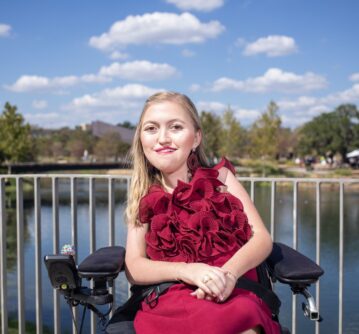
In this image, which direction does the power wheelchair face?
toward the camera

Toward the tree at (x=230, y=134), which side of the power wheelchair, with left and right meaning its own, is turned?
back

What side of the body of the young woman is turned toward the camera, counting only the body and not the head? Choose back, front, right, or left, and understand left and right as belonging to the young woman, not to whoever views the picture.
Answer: front

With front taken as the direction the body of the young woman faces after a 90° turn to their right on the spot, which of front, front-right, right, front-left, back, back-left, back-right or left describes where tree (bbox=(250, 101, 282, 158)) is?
right

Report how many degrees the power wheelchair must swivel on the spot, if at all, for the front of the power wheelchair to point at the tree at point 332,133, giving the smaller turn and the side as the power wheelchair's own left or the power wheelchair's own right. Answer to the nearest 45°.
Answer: approximately 180°

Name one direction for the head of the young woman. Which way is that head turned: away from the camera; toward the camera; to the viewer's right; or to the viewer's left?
toward the camera

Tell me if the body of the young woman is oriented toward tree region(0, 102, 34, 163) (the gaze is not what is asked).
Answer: no

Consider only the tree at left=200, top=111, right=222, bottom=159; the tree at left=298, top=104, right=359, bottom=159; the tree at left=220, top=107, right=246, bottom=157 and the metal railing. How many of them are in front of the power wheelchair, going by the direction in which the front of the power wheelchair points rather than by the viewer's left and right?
0

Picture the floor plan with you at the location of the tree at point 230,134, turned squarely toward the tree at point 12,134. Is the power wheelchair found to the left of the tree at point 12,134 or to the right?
left

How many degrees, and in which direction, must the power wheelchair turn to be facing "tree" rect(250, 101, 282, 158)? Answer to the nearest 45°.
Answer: approximately 180°

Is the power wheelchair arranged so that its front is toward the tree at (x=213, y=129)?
no

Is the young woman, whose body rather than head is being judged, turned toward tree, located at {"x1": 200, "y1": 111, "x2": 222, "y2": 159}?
no

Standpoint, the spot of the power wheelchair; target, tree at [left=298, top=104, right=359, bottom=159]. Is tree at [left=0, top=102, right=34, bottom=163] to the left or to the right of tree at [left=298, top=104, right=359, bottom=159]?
left

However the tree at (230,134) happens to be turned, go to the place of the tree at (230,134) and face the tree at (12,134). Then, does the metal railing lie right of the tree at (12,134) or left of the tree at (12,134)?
left

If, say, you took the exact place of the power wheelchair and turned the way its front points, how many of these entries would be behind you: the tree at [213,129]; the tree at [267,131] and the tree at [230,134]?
3
